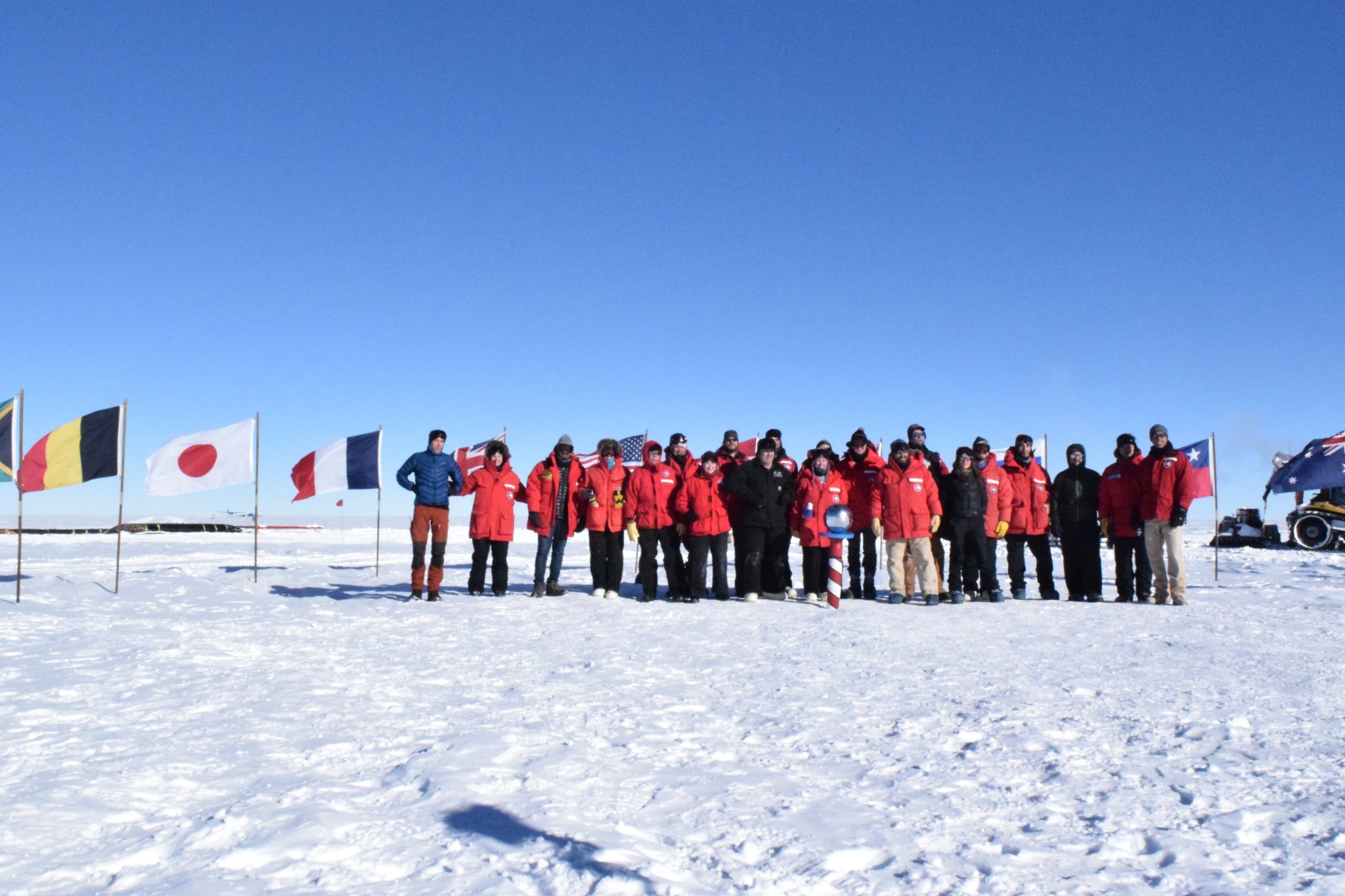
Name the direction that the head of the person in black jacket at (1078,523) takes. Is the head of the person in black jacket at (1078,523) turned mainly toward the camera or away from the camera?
toward the camera

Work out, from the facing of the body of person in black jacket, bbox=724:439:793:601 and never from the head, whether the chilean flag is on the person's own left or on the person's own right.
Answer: on the person's own left

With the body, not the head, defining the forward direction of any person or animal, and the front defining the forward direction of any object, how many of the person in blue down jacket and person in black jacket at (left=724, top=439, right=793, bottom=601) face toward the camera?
2

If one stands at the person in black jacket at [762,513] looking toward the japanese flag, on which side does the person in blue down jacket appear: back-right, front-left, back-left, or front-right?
front-left

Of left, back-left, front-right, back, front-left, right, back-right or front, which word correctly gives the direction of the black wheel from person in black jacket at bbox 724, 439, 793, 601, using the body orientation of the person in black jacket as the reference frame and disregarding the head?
back-left

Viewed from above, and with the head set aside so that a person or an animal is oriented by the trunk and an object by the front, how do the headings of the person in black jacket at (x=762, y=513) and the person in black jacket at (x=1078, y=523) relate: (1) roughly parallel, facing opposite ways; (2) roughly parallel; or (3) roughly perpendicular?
roughly parallel

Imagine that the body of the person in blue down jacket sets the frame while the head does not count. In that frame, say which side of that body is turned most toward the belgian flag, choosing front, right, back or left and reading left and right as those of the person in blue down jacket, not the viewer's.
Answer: right

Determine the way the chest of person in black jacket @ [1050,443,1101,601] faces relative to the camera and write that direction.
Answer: toward the camera

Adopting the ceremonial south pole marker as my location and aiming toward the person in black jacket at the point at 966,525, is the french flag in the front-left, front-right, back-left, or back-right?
back-left

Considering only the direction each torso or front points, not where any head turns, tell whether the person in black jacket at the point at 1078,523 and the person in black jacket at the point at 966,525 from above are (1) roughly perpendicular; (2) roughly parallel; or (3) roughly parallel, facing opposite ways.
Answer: roughly parallel

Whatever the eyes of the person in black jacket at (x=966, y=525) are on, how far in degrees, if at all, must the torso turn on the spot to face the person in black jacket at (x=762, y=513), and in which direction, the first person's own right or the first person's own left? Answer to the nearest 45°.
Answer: approximately 90° to the first person's own right

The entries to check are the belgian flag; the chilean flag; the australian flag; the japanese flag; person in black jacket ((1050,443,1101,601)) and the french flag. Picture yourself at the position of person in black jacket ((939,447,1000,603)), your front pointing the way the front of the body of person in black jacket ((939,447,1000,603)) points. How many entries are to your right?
3

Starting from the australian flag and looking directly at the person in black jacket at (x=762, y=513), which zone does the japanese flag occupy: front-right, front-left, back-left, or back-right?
front-right

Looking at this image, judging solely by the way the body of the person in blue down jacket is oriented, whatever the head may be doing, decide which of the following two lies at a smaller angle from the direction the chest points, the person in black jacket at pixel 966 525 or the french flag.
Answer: the person in black jacket

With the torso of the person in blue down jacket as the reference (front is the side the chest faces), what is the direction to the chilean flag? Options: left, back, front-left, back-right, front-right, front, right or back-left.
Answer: left

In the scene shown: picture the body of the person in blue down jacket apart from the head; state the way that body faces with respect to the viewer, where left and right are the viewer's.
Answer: facing the viewer
